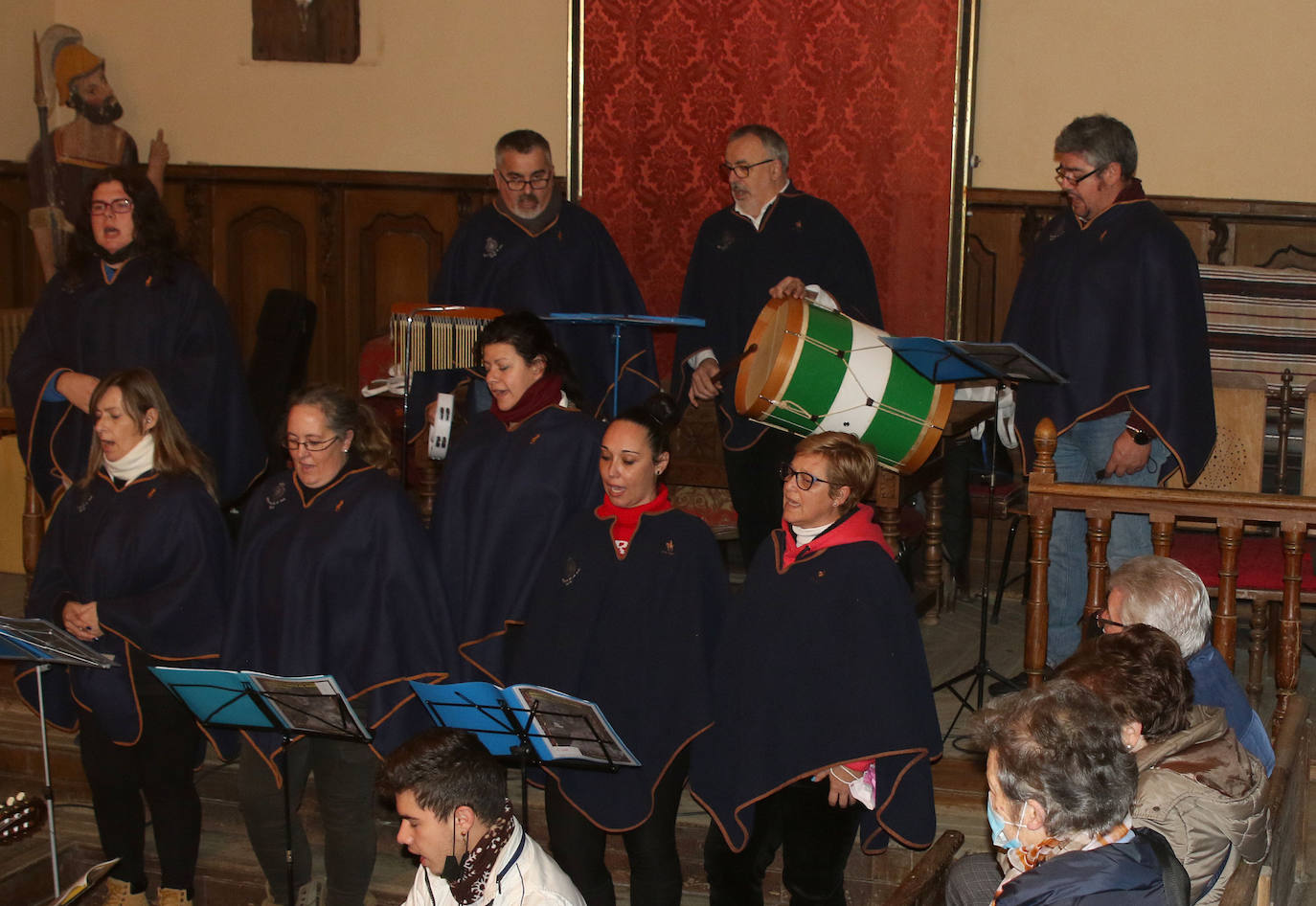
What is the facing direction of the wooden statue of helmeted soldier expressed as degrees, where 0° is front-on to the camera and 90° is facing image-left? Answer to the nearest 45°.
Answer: approximately 315°

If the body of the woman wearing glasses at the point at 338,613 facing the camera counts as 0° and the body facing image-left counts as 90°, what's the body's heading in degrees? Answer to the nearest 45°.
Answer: approximately 45°

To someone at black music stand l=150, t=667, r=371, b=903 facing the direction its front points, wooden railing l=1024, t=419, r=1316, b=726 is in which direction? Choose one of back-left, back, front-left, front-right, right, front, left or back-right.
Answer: front-right

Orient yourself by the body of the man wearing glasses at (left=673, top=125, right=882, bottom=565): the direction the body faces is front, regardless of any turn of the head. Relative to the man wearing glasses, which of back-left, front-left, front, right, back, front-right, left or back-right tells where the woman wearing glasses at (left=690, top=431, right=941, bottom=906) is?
front-left

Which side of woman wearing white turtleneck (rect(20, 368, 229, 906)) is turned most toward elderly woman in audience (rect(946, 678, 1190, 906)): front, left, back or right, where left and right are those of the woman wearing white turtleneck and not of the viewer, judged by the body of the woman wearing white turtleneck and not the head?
left

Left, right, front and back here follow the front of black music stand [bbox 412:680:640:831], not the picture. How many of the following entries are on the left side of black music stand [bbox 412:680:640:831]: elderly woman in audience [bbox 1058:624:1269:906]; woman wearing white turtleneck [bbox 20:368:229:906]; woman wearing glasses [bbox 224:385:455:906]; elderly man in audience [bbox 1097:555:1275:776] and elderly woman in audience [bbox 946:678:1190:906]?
2

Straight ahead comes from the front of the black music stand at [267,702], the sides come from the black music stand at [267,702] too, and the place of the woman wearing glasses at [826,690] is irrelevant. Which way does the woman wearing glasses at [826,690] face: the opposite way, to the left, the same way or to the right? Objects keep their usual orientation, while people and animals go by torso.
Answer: the opposite way

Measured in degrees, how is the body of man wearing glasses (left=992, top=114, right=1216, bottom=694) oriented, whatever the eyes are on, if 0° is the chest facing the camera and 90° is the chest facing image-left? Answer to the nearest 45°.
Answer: approximately 45°

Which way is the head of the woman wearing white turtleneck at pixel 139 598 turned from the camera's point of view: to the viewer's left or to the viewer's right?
to the viewer's left

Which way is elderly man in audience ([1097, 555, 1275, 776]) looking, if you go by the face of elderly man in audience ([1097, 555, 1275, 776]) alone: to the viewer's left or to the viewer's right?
to the viewer's left

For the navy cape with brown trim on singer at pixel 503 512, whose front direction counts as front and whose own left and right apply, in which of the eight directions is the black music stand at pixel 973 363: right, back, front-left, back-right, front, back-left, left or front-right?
back-left
